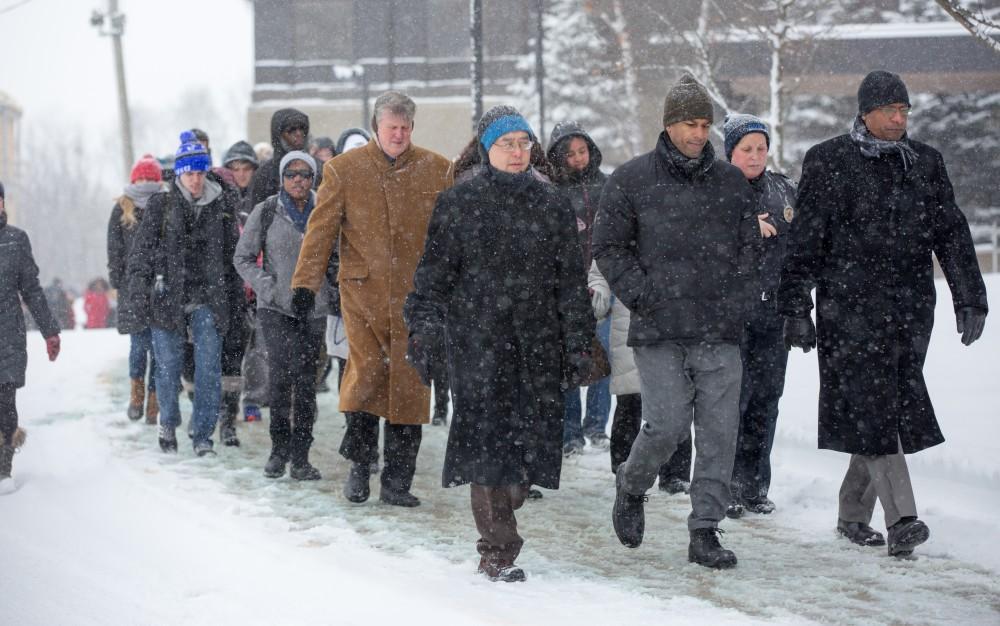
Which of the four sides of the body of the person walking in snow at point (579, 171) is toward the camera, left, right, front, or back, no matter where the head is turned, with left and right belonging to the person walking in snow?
front

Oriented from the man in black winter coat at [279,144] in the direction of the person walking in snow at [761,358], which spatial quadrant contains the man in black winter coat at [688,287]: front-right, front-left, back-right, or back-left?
front-right

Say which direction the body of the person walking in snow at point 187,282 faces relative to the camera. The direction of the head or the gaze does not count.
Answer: toward the camera

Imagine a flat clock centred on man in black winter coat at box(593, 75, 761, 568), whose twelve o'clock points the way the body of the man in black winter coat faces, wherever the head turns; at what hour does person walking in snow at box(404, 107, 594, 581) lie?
The person walking in snow is roughly at 4 o'clock from the man in black winter coat.

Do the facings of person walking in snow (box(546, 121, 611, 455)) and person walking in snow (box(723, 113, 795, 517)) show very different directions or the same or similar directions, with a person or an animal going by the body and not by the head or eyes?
same or similar directions

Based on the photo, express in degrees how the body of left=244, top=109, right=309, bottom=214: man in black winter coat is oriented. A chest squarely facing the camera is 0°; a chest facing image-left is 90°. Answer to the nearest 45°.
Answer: approximately 315°

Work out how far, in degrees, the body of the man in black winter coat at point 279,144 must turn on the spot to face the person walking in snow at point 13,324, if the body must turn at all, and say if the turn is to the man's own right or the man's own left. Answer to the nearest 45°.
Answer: approximately 90° to the man's own right

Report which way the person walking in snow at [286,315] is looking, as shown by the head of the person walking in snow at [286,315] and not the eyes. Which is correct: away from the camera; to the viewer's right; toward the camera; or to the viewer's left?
toward the camera

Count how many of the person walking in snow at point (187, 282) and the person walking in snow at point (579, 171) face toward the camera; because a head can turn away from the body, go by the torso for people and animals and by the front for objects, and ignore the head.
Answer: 2

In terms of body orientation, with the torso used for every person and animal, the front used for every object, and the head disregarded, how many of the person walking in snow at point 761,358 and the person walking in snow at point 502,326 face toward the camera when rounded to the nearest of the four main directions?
2

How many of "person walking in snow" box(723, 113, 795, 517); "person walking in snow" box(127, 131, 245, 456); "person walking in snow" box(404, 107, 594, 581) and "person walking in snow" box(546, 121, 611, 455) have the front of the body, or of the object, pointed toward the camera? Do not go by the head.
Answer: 4

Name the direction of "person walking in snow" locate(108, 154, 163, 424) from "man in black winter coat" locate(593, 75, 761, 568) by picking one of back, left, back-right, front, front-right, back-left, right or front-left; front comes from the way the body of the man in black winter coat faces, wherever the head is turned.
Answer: back

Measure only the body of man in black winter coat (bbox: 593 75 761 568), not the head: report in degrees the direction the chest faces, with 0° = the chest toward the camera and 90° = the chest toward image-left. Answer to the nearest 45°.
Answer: approximately 315°

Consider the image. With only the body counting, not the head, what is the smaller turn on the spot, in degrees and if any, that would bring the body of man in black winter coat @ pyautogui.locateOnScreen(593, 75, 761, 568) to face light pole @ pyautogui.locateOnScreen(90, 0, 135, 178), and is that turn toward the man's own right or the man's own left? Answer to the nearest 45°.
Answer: approximately 180°

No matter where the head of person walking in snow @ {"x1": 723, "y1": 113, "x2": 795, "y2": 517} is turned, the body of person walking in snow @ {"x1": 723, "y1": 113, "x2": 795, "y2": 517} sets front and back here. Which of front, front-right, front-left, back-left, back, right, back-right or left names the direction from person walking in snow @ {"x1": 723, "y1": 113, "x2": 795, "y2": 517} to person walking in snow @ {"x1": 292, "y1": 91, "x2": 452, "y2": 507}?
right

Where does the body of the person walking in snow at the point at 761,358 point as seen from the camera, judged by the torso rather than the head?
toward the camera

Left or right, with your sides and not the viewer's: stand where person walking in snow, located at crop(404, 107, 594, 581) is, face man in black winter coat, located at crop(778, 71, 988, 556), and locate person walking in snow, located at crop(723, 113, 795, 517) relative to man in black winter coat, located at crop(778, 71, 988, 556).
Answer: left

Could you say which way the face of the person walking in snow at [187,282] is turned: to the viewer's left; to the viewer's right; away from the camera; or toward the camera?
toward the camera
